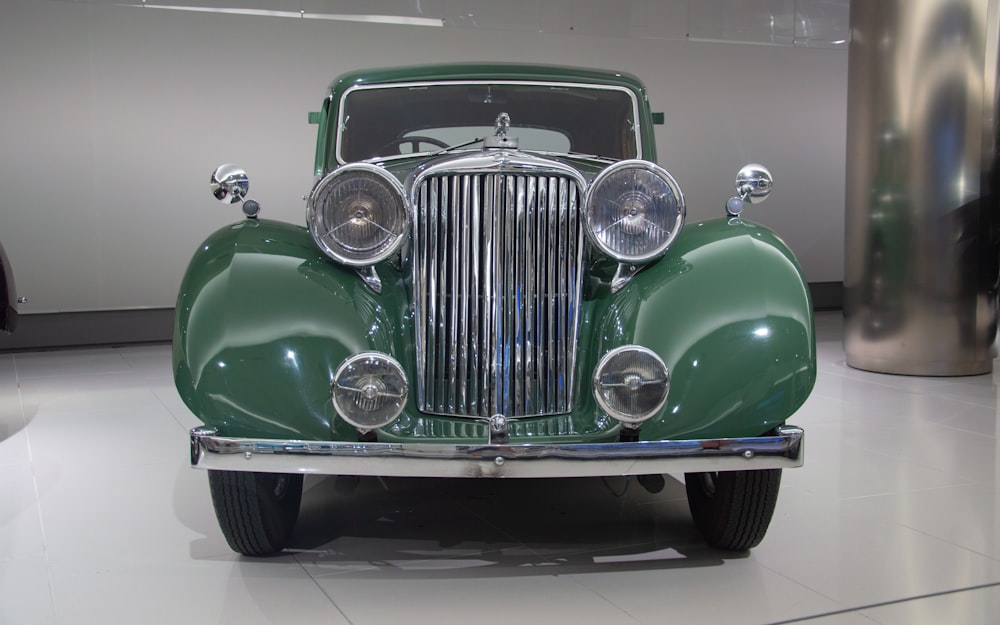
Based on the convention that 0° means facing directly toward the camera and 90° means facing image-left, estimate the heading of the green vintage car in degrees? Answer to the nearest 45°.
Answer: approximately 0°

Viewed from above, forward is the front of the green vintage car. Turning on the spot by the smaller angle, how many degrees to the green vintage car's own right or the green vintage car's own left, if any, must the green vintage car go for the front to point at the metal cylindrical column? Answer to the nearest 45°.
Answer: approximately 135° to the green vintage car's own left
